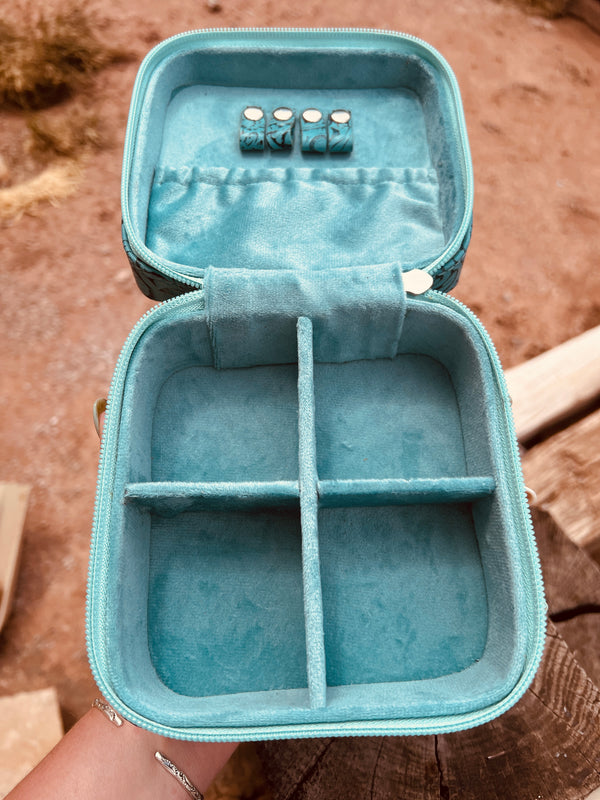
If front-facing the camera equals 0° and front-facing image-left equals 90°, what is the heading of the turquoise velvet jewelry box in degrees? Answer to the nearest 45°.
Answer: approximately 0°

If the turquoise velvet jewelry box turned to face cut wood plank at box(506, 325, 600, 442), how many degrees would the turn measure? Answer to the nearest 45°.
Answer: approximately 135° to its left
